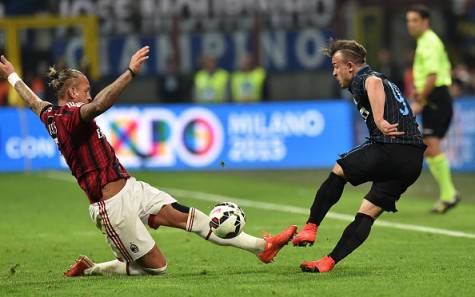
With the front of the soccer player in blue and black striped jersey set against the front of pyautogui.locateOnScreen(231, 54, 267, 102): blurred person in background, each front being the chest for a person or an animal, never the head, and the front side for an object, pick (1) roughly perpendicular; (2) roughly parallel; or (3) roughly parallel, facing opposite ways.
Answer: roughly perpendicular

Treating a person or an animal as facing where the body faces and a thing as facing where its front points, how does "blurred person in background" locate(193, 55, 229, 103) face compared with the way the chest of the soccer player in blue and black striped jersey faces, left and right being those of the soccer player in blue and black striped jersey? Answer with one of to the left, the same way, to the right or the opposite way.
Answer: to the left

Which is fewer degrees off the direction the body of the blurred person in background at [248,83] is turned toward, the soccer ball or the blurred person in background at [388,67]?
the soccer ball

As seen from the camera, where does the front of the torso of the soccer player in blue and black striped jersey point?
to the viewer's left

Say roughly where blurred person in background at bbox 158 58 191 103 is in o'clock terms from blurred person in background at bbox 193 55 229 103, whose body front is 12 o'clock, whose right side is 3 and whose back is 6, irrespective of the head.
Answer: blurred person in background at bbox 158 58 191 103 is roughly at 3 o'clock from blurred person in background at bbox 193 55 229 103.

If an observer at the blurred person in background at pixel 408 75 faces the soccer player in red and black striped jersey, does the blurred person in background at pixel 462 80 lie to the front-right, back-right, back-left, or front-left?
back-left

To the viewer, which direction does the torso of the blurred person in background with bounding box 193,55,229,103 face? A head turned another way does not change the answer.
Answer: toward the camera

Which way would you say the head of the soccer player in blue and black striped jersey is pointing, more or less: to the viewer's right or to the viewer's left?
to the viewer's left

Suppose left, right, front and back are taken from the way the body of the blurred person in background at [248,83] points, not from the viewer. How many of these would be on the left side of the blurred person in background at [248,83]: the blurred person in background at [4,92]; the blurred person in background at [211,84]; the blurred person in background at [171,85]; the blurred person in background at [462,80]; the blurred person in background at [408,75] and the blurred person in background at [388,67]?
3

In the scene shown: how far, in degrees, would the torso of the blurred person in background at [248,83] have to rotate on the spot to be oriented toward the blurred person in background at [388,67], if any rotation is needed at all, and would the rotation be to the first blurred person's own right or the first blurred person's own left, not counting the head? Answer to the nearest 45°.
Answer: approximately 90° to the first blurred person's own left
